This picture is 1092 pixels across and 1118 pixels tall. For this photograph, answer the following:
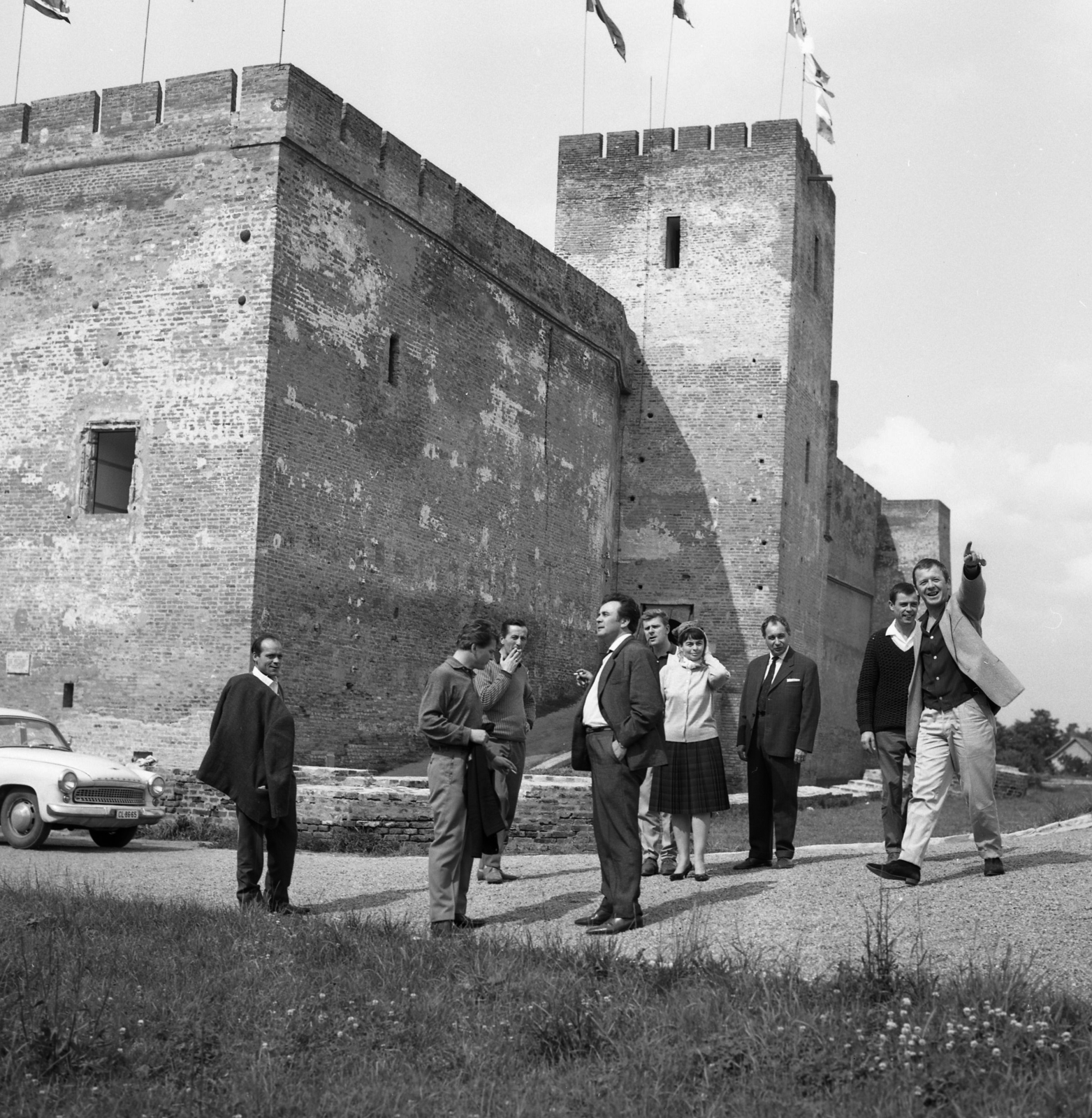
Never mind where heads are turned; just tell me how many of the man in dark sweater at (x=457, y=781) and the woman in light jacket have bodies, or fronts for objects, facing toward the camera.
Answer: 1

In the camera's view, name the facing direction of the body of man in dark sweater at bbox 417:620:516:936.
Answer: to the viewer's right

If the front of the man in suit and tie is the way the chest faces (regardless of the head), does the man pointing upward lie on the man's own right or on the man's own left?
on the man's own left

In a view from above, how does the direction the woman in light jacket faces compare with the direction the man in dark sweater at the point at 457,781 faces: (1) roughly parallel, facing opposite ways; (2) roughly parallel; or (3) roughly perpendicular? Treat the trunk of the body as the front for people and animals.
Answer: roughly perpendicular

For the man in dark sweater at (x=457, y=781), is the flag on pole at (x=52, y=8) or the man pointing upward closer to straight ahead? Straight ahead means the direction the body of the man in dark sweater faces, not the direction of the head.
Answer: the man pointing upward

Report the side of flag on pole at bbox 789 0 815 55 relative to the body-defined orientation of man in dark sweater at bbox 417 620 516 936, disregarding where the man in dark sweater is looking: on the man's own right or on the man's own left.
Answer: on the man's own left
